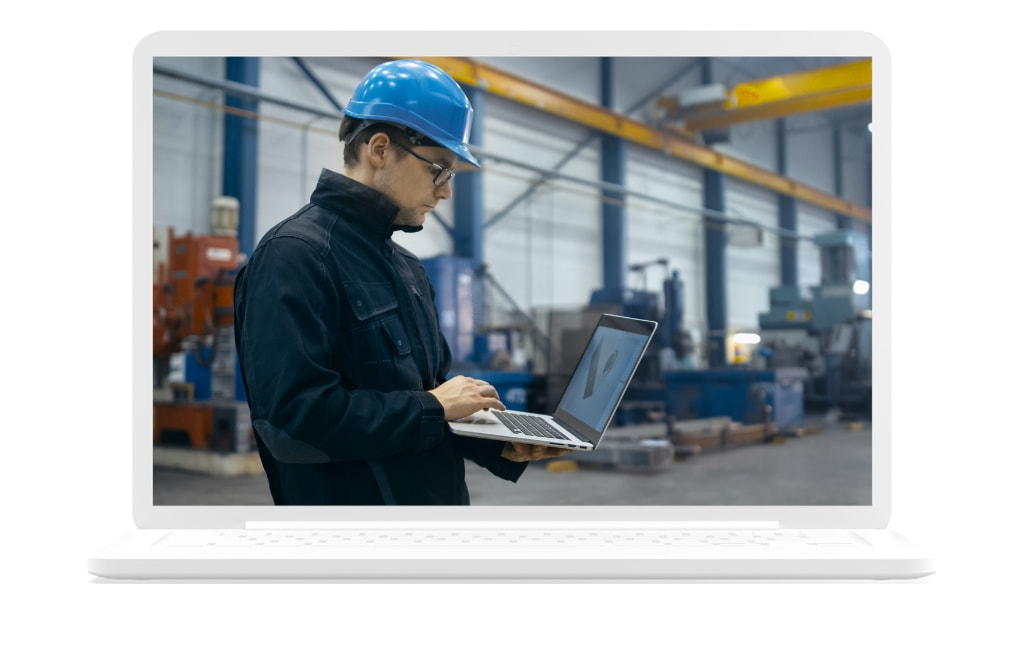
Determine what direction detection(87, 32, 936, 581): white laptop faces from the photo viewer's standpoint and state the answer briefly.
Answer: facing the viewer
